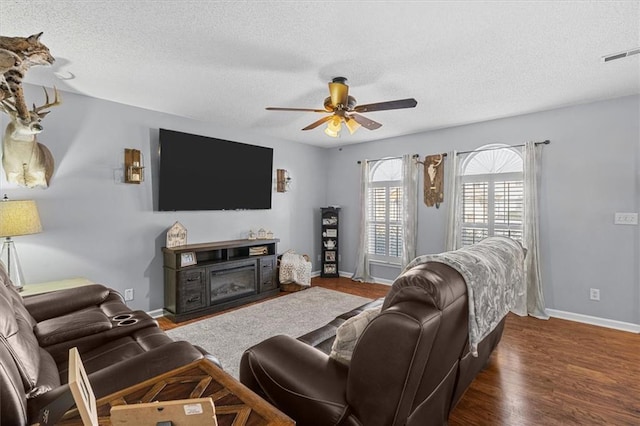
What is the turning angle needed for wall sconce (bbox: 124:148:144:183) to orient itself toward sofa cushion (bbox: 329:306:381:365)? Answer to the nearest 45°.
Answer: approximately 45° to its right

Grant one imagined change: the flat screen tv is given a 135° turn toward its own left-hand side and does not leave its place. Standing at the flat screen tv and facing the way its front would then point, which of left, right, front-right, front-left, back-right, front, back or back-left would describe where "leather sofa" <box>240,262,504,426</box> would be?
back

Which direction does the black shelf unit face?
toward the camera

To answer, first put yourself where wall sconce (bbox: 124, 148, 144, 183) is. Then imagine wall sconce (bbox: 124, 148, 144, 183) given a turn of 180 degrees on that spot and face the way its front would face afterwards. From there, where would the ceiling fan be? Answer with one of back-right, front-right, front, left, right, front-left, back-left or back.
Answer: back

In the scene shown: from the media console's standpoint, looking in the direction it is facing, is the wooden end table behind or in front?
in front

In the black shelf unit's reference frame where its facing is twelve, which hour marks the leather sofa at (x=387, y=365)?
The leather sofa is roughly at 12 o'clock from the black shelf unit.

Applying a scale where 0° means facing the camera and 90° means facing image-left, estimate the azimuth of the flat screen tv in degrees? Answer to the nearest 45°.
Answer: approximately 315°

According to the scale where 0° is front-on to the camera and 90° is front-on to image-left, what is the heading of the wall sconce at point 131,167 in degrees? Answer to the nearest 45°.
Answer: approximately 315°

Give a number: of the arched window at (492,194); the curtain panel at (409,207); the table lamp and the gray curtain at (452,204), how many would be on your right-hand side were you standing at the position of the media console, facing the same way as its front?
1

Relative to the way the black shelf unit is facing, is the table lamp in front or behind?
in front

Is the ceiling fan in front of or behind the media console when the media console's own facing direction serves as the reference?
in front

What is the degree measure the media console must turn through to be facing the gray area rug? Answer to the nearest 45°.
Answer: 0° — it already faces it

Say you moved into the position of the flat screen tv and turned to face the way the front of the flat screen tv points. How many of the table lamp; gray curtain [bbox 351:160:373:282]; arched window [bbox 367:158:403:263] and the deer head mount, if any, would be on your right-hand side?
2

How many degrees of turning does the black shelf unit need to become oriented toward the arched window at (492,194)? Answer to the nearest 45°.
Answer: approximately 45° to its left
